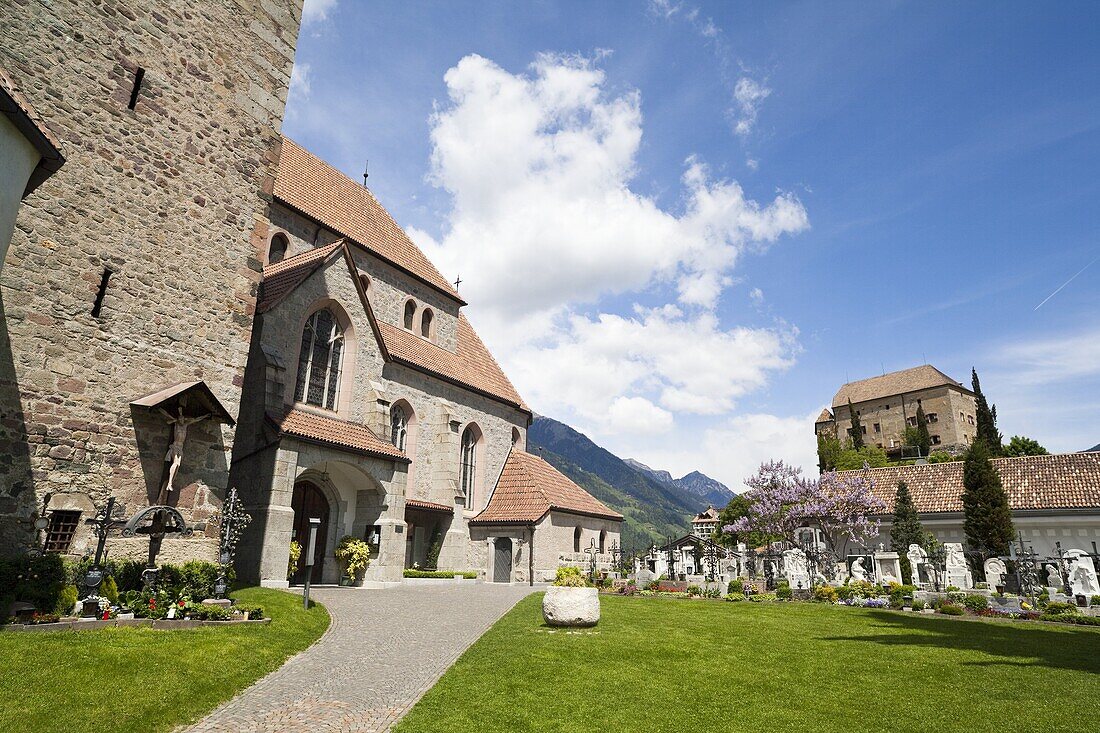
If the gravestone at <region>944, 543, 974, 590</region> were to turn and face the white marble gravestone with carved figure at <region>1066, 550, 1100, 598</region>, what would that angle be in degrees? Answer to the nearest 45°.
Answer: approximately 45° to its left

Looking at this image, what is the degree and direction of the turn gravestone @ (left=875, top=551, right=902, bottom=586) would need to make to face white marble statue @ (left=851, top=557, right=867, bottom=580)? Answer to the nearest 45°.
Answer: approximately 45° to its right

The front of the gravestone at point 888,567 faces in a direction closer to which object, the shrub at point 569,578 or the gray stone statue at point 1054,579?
the shrub

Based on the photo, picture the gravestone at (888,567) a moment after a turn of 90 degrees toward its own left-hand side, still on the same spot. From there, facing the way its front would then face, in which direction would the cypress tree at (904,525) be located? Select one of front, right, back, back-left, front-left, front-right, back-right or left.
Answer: left

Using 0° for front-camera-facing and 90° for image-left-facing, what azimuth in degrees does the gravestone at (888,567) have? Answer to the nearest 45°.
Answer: approximately 0°

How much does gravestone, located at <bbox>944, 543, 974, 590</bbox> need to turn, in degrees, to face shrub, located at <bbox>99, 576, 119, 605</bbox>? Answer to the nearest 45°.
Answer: approximately 45° to its right

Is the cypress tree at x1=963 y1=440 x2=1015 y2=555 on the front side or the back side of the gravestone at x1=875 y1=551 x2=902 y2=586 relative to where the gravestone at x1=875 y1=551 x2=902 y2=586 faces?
on the back side

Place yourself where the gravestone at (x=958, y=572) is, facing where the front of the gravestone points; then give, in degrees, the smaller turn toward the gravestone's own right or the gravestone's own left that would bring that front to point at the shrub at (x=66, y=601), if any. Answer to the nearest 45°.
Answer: approximately 45° to the gravestone's own right

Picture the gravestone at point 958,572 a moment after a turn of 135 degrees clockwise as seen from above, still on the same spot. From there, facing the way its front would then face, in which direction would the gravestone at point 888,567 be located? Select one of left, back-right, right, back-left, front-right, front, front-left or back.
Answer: front

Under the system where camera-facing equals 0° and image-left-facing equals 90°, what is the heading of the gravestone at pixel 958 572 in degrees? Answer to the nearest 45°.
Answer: approximately 0°

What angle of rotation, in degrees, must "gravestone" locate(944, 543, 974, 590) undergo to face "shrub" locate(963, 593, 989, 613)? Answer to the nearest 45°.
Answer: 0° — it already faces it

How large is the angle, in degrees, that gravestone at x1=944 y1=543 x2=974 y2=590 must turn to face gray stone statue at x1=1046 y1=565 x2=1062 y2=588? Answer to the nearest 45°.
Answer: approximately 90° to its left
